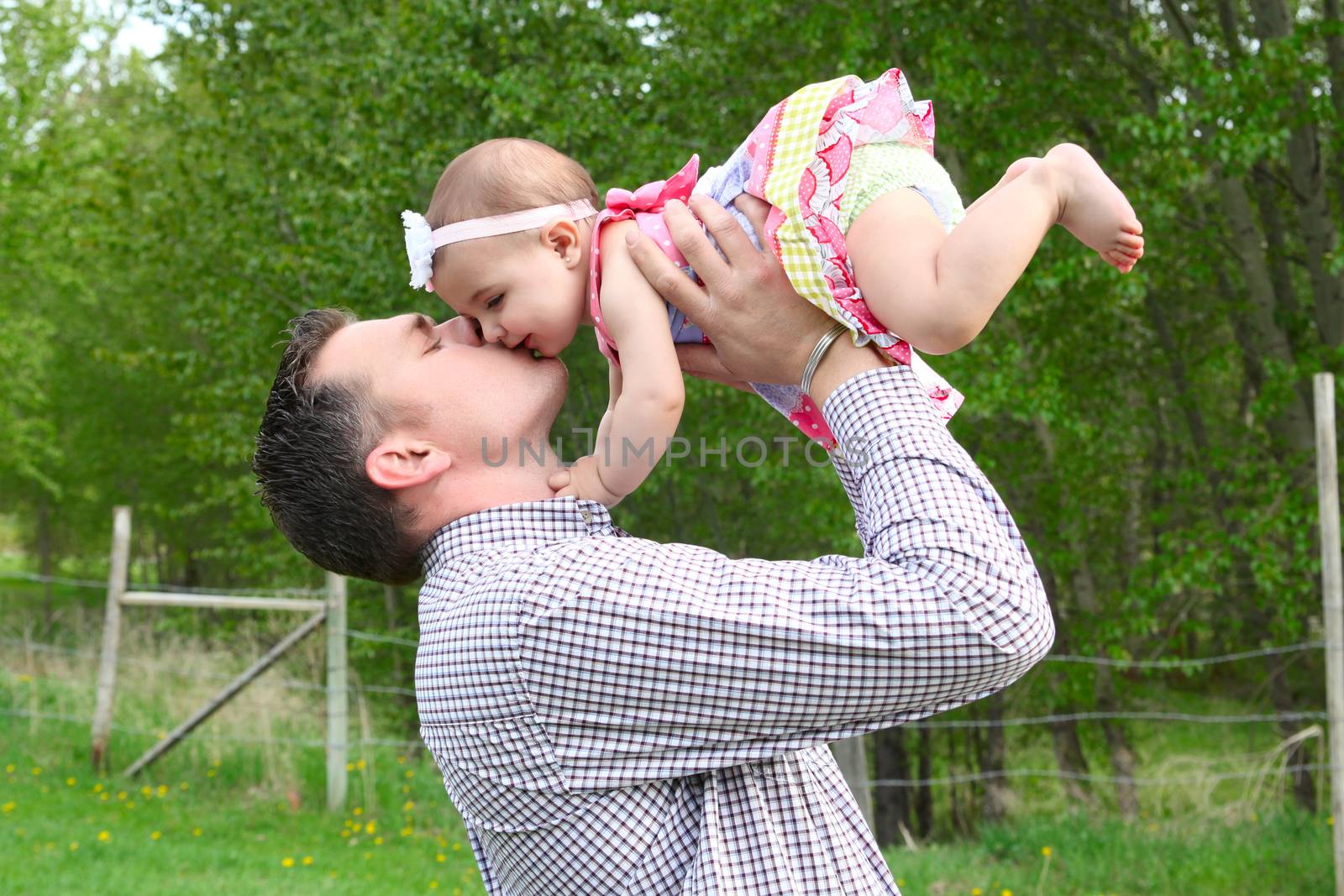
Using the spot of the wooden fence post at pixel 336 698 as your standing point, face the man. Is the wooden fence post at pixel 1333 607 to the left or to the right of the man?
left

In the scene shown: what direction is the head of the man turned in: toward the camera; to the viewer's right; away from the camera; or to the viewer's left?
to the viewer's right

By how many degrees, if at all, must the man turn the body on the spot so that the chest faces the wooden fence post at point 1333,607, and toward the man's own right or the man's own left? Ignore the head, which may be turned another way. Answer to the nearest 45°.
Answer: approximately 45° to the man's own left

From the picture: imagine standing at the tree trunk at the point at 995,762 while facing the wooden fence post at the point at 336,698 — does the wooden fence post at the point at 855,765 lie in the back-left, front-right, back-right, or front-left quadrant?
front-left

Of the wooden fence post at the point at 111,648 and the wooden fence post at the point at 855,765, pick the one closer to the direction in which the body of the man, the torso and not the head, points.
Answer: the wooden fence post at the point at 855,765

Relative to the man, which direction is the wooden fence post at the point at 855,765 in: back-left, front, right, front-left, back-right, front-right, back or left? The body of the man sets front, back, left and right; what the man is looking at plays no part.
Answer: left

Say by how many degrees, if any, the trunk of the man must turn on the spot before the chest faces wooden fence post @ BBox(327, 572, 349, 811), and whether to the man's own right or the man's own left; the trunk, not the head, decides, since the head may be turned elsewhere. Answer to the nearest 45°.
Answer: approximately 90° to the man's own left

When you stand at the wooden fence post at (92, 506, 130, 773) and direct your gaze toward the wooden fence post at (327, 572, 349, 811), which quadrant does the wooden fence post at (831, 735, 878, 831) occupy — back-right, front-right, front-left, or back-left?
front-left

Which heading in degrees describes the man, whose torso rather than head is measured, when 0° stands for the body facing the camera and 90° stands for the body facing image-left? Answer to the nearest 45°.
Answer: approximately 270°

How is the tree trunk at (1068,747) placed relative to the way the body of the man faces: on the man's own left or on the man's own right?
on the man's own left
